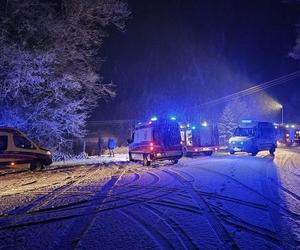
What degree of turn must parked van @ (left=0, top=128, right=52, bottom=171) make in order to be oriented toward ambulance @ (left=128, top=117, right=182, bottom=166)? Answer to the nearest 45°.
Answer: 0° — it already faces it

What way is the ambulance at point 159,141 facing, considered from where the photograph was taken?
facing away from the viewer and to the left of the viewer

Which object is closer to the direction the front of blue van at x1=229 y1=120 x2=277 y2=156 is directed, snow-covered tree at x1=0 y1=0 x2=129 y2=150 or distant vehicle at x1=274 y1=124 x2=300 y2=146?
the snow-covered tree

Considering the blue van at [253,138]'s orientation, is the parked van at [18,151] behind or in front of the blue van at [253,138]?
in front

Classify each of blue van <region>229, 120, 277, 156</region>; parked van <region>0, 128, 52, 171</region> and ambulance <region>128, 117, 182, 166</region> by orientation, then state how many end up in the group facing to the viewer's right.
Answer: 1

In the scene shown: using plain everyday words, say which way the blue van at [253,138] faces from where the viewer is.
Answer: facing the viewer and to the left of the viewer

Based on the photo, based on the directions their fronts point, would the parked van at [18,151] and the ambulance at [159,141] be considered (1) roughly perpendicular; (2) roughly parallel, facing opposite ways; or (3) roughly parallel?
roughly perpendicular

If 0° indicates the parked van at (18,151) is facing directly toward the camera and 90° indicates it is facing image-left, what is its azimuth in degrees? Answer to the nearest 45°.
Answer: approximately 270°

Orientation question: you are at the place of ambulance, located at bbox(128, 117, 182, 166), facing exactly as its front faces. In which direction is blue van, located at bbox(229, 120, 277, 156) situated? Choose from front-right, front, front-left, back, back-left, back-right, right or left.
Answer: right

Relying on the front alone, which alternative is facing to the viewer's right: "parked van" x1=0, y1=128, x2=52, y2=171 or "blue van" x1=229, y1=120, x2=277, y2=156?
the parked van

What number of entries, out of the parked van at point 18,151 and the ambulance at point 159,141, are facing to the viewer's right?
1
